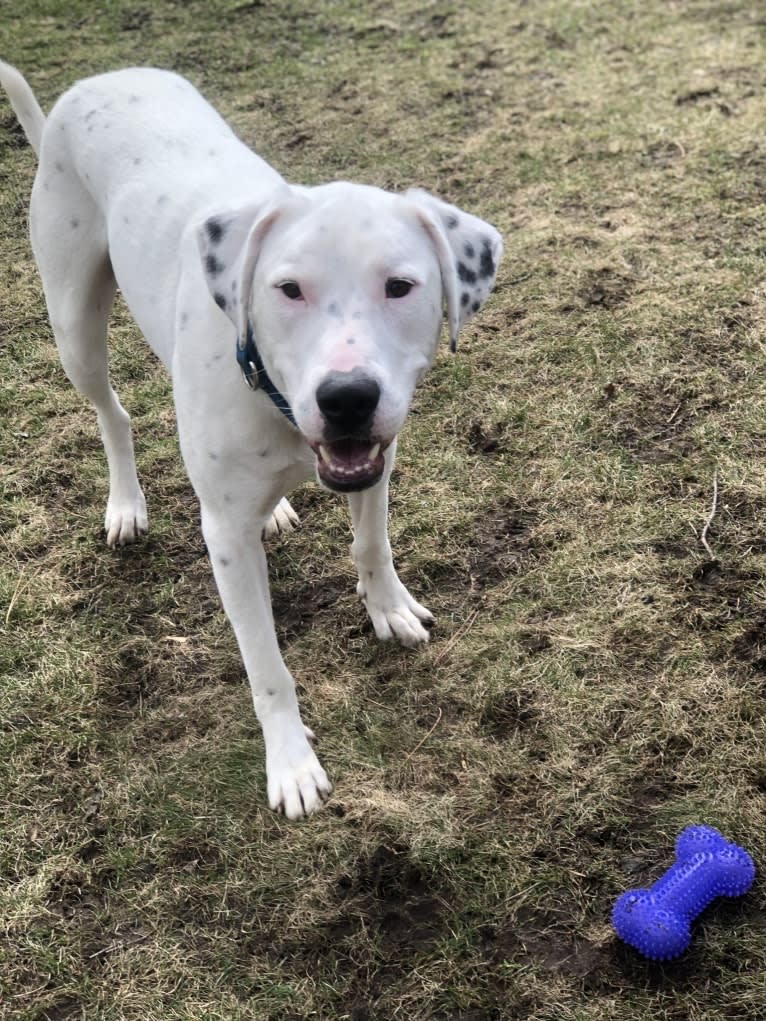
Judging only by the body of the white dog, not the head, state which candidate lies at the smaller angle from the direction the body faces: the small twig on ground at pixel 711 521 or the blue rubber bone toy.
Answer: the blue rubber bone toy

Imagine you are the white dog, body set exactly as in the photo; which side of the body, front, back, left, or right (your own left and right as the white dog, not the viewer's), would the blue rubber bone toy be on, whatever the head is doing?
front

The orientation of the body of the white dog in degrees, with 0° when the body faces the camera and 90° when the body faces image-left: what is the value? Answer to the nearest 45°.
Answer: approximately 315°
